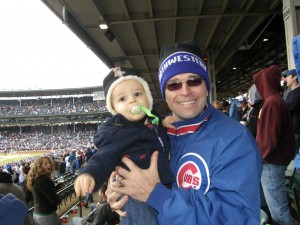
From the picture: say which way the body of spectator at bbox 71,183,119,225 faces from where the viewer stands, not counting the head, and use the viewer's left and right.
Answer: facing to the left of the viewer

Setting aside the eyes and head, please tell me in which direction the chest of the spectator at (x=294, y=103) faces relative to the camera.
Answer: to the viewer's left

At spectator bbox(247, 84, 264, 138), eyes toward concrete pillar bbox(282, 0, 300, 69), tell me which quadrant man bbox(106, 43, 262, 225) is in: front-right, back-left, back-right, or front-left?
back-right

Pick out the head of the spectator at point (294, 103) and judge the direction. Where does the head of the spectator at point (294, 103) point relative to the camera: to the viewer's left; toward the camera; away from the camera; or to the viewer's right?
to the viewer's left

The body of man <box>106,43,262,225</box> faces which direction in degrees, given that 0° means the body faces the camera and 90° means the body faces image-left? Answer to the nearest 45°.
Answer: approximately 45°

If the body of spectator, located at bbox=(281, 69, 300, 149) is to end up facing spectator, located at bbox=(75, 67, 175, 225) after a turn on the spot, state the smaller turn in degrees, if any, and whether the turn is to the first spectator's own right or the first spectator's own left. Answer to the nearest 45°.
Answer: approximately 90° to the first spectator's own left

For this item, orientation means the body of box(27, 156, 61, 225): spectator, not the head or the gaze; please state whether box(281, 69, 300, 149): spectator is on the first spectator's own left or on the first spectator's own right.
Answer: on the first spectator's own right
